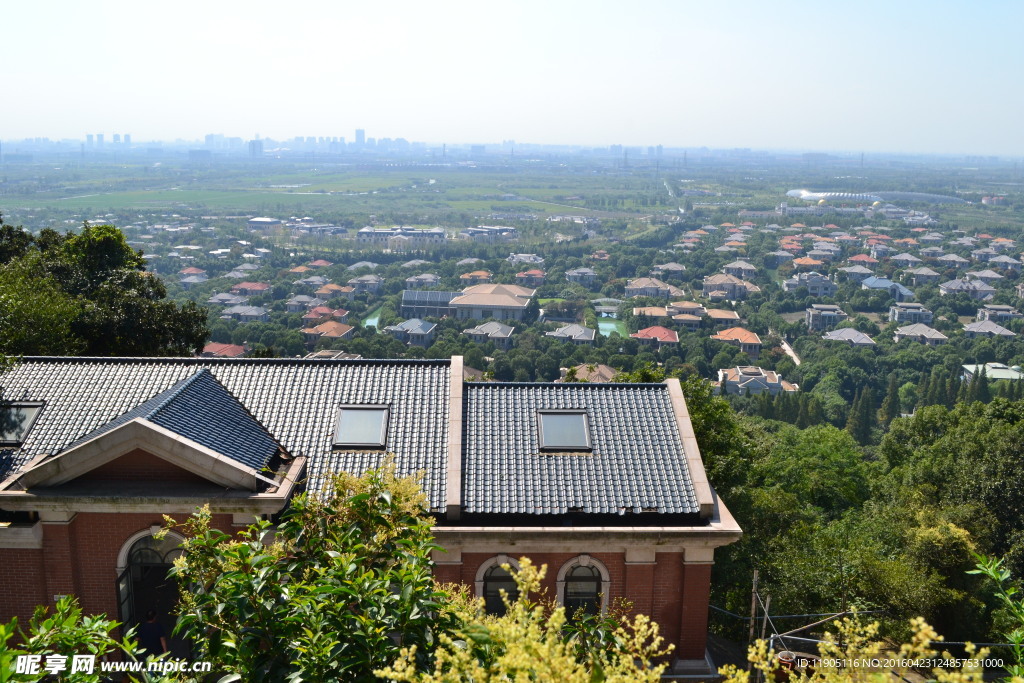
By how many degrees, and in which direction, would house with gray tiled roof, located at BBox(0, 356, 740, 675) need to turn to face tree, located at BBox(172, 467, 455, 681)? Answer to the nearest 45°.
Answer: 0° — it already faces it

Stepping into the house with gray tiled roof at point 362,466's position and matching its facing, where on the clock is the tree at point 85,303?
The tree is roughly at 5 o'clock from the house with gray tiled roof.

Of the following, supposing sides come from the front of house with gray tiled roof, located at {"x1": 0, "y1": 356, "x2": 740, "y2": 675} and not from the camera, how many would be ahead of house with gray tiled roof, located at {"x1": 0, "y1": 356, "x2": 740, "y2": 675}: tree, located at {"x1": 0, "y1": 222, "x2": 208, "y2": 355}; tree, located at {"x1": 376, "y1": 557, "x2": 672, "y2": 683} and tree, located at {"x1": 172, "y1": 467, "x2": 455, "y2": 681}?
2

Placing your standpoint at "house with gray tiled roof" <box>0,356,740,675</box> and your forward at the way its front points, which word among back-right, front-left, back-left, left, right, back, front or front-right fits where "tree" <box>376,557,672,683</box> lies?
front

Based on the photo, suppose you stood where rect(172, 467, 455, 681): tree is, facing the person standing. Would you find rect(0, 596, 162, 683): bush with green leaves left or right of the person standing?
left

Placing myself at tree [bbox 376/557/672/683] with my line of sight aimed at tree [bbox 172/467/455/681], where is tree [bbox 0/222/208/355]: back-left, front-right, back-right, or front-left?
front-right

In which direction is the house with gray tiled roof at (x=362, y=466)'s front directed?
toward the camera

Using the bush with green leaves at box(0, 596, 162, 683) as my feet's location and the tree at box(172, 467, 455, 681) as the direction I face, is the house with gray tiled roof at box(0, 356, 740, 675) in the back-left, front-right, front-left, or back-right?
front-left

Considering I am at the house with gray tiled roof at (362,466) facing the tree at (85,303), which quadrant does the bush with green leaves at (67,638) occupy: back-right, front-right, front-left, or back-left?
back-left

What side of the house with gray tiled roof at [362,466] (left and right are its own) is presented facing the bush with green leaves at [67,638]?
front

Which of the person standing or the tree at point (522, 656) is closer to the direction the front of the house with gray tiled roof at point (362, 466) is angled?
the tree
